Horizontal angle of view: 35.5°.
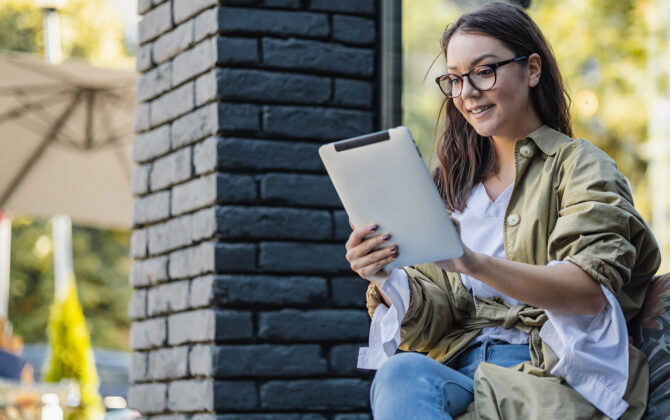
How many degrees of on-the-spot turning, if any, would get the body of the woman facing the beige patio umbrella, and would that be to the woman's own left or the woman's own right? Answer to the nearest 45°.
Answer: approximately 90° to the woman's own right

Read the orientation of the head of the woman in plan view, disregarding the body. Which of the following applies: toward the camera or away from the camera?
toward the camera

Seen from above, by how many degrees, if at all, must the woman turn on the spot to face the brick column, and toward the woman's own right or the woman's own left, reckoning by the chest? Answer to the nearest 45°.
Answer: approximately 90° to the woman's own right

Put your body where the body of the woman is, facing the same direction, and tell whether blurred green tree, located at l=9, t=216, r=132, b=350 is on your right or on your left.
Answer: on your right

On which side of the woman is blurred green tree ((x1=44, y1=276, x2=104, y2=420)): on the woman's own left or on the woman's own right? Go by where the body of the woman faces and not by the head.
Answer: on the woman's own right
